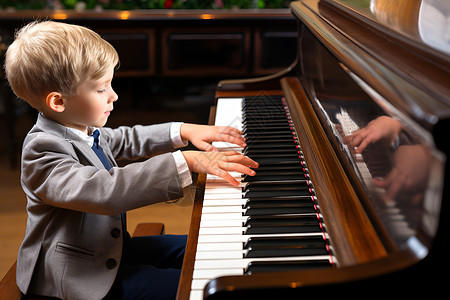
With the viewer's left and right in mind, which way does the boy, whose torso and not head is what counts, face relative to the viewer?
facing to the right of the viewer

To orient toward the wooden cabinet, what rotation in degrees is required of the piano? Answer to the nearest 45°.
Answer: approximately 90° to its right

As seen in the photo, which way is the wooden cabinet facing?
toward the camera

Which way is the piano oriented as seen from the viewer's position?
to the viewer's left

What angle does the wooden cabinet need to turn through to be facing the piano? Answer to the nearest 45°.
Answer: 0° — it already faces it

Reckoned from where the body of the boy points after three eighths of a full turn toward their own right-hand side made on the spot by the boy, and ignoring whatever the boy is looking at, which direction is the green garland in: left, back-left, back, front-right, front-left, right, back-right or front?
back-right

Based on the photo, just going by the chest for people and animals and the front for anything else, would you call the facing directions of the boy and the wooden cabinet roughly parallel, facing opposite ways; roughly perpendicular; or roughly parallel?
roughly perpendicular

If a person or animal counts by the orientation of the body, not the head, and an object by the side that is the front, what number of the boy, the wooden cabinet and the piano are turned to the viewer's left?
1

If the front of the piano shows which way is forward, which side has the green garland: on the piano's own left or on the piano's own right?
on the piano's own right

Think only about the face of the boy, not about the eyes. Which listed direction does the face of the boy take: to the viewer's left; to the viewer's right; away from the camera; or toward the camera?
to the viewer's right

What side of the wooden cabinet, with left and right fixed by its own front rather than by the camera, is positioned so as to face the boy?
front
